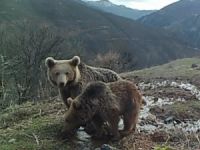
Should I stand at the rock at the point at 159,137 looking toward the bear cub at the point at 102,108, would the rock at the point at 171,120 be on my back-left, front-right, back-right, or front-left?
back-right

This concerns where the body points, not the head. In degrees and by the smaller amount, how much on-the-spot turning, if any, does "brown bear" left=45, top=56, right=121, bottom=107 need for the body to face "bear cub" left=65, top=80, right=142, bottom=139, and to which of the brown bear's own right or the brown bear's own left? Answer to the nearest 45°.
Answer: approximately 90° to the brown bear's own left

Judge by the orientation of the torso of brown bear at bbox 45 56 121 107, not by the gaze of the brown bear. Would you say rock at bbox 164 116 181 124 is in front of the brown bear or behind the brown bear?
behind

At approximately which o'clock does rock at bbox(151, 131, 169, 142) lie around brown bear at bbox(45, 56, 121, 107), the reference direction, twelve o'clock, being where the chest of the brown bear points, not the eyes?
The rock is roughly at 8 o'clock from the brown bear.

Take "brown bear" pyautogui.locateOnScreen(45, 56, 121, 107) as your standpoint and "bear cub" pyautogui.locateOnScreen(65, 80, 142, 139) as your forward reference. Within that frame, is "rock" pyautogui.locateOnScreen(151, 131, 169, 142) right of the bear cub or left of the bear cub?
left

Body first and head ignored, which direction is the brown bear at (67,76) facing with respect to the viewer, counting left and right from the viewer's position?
facing the viewer and to the left of the viewer

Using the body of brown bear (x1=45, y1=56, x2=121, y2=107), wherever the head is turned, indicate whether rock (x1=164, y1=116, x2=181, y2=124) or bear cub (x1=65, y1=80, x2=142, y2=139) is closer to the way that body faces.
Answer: the bear cub

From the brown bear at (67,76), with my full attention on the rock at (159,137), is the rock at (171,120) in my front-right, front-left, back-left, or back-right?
front-left

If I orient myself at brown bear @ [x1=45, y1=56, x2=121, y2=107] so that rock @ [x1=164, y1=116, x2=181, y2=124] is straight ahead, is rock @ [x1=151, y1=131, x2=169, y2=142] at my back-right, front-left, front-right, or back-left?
front-right

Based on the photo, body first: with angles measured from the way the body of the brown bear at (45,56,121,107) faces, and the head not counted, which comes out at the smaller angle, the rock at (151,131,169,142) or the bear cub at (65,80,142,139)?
the bear cub

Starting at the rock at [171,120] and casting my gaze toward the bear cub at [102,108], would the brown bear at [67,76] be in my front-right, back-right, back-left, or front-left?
front-right
